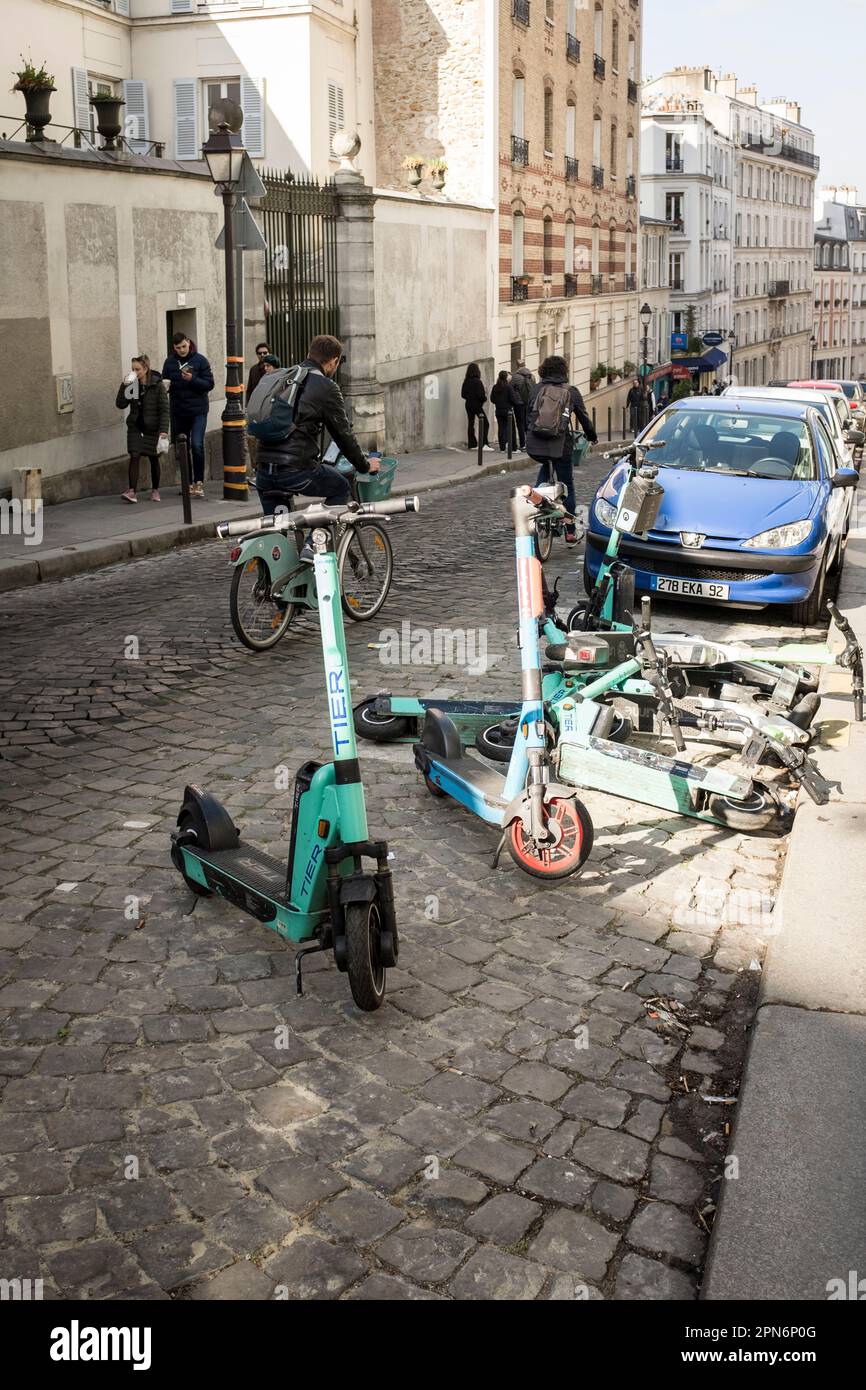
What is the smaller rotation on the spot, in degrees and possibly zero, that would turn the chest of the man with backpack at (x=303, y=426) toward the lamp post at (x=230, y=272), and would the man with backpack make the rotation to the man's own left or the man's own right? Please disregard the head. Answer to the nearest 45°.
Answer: approximately 45° to the man's own left

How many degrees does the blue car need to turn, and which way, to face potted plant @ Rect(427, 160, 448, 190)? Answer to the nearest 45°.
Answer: approximately 135° to its right

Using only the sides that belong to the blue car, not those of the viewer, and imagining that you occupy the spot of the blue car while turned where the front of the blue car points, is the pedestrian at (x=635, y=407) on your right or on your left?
on your right

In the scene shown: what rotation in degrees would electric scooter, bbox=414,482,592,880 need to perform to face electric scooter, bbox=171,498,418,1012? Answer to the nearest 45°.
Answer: approximately 90° to its right

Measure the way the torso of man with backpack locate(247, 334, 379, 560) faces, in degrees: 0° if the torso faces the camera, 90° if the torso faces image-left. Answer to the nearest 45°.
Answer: approximately 225°

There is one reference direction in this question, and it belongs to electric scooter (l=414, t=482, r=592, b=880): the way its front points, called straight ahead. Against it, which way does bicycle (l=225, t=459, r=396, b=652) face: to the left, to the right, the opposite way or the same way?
to the left

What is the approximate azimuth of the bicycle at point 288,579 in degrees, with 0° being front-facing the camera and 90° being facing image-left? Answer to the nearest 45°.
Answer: approximately 225°

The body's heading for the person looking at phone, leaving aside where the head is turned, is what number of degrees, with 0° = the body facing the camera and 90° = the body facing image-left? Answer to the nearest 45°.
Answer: approximately 0°

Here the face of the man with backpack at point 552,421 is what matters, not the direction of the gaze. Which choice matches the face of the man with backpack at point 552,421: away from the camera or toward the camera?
away from the camera

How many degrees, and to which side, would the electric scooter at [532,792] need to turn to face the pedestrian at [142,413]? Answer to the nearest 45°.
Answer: approximately 135° to its left
